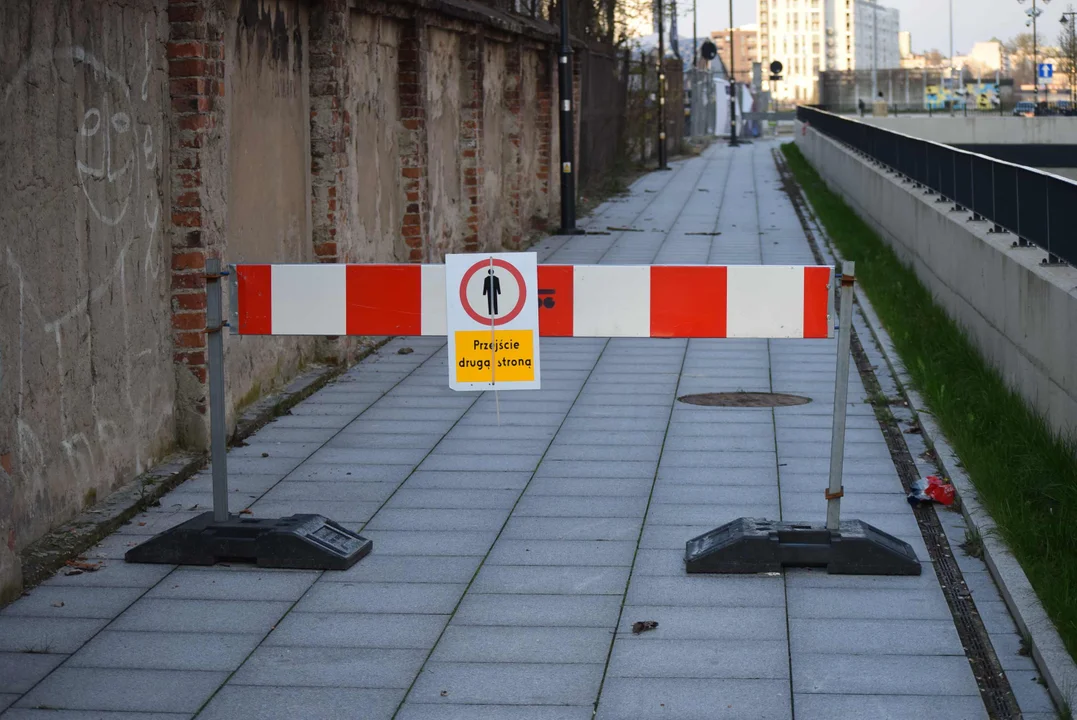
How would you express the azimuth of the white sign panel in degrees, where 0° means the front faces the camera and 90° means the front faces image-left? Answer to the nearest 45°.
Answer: approximately 0°

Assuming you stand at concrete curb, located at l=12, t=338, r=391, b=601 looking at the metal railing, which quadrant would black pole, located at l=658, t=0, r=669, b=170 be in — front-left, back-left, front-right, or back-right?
front-left

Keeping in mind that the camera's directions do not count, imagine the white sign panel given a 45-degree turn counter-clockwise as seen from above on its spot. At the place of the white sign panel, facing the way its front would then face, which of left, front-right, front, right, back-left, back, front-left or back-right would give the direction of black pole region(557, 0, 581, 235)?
back-left

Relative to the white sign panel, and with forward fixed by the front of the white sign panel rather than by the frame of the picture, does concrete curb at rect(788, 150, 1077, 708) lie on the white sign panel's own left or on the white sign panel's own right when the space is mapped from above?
on the white sign panel's own left

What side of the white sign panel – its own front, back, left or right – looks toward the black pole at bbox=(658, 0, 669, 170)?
back
